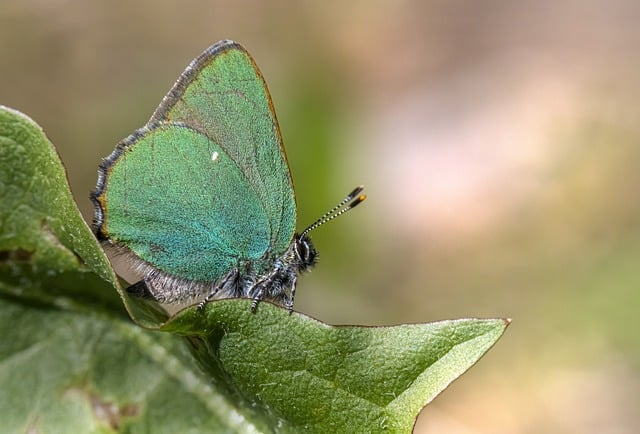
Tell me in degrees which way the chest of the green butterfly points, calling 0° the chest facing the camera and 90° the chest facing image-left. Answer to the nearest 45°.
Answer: approximately 270°
